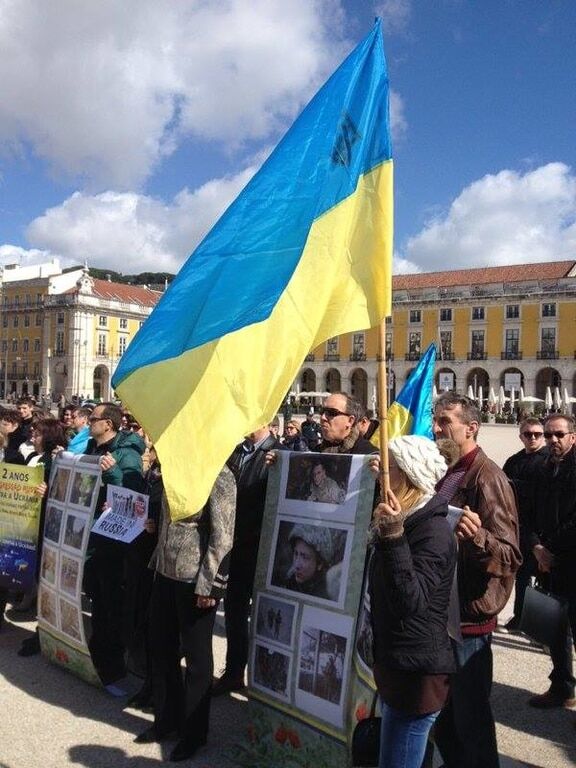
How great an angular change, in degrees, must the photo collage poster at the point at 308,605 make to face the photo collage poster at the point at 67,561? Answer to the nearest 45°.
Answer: approximately 90° to its right

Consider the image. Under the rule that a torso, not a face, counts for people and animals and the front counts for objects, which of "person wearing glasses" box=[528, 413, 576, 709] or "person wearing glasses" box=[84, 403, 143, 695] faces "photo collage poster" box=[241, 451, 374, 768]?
"person wearing glasses" box=[528, 413, 576, 709]

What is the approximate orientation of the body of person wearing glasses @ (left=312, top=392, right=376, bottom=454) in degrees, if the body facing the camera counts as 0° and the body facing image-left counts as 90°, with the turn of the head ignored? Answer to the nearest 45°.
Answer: approximately 45°

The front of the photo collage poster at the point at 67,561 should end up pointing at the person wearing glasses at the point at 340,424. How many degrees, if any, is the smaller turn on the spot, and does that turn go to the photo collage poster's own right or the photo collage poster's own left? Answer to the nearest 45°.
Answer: approximately 90° to the photo collage poster's own left

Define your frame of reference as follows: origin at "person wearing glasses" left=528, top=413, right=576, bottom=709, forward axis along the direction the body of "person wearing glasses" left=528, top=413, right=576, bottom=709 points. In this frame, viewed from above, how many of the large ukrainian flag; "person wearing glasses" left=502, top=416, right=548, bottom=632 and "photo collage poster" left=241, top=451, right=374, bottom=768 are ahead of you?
2
